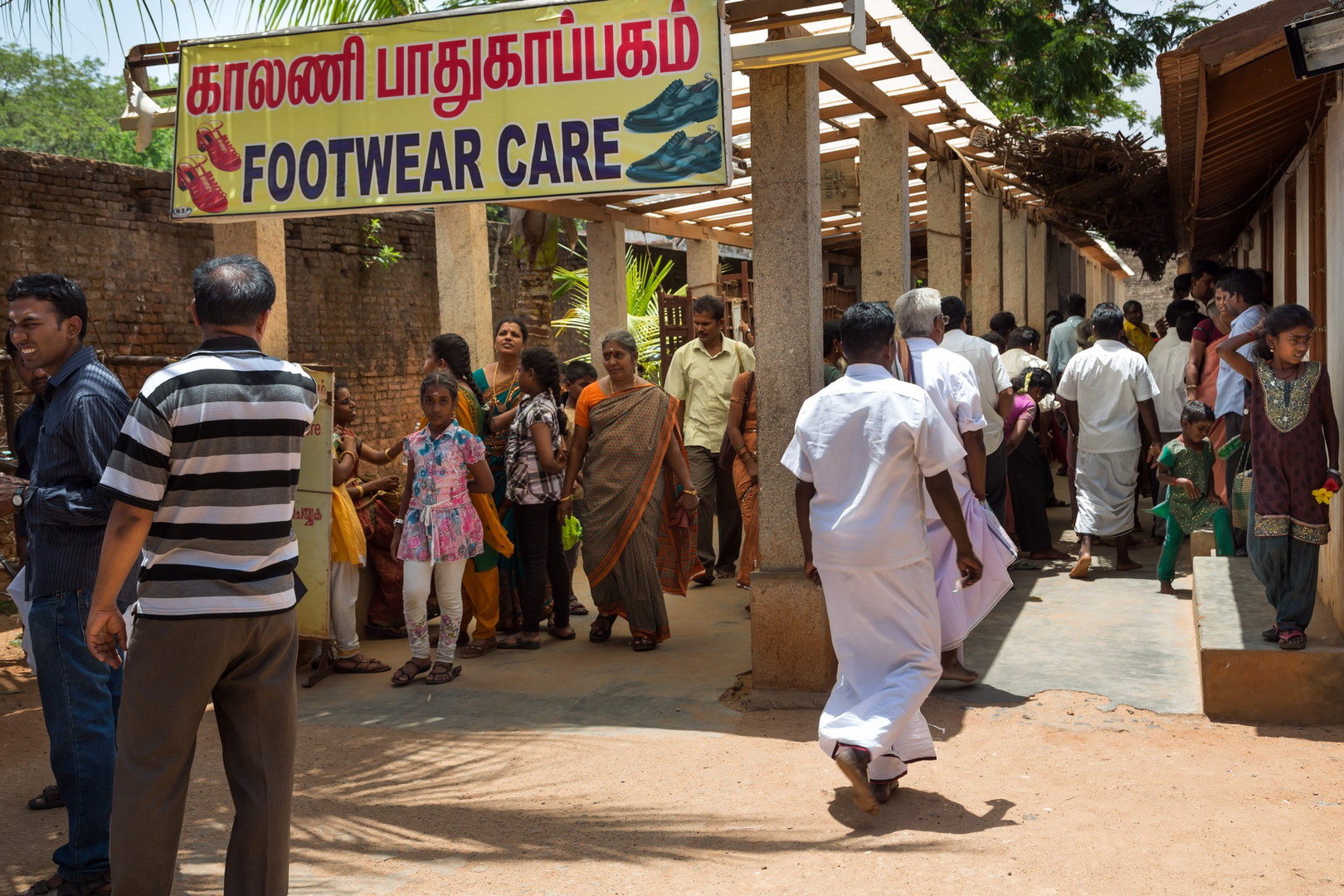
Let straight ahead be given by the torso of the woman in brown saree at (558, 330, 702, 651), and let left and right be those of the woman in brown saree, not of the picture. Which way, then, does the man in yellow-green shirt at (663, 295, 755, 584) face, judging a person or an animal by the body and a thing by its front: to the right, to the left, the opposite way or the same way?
the same way

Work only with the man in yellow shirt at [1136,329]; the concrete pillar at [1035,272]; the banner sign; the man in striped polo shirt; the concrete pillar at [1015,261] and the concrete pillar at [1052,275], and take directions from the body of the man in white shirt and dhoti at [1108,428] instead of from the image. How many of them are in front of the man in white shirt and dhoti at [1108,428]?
4

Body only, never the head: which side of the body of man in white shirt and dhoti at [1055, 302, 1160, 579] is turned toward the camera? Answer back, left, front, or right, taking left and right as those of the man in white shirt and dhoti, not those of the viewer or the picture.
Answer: back

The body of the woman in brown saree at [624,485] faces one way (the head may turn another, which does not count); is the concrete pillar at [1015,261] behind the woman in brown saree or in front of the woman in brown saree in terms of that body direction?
behind

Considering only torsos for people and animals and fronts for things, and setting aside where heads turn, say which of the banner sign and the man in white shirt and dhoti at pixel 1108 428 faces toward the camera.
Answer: the banner sign

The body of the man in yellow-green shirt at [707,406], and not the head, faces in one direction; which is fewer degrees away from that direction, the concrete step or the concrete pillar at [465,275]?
the concrete step

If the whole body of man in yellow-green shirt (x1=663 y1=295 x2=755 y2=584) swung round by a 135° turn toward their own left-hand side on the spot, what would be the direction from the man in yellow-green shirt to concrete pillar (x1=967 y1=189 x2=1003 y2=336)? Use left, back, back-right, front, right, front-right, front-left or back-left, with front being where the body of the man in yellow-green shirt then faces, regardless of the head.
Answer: front

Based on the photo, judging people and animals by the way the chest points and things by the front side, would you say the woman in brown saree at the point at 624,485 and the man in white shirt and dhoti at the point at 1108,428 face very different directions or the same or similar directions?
very different directions

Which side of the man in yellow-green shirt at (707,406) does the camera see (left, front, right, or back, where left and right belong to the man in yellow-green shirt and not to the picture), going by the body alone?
front

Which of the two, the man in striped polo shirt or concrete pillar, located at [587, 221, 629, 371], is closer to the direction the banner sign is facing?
the man in striped polo shirt

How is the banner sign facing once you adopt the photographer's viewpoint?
facing the viewer

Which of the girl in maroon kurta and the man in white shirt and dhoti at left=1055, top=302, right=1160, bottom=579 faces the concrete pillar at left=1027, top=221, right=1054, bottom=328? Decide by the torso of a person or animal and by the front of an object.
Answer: the man in white shirt and dhoti

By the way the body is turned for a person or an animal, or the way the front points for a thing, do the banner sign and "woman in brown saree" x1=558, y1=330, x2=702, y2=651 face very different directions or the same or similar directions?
same or similar directions

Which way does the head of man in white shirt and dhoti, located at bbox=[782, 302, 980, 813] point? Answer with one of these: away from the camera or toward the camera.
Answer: away from the camera
